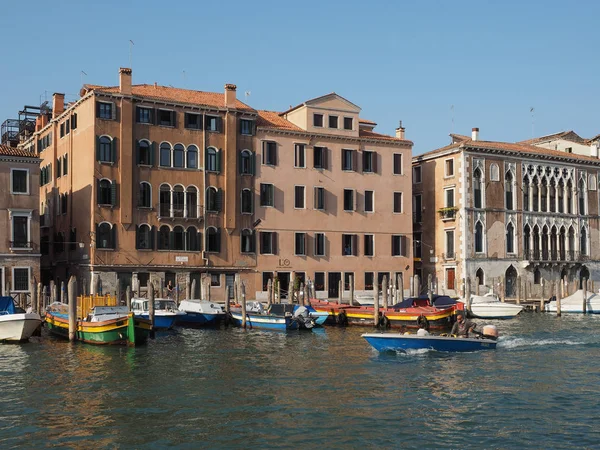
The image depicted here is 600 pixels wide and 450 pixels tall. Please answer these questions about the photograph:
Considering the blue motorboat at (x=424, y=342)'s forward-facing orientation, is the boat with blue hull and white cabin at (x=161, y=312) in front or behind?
in front

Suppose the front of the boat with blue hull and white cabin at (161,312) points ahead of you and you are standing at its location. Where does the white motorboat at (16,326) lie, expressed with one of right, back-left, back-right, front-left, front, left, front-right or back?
right

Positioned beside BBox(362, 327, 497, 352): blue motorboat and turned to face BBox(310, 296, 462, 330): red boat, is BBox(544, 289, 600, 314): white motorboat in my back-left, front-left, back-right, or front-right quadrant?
front-right

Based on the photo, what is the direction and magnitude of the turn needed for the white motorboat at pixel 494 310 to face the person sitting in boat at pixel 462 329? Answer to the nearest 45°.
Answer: approximately 90° to its right

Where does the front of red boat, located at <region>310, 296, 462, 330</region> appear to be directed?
to the viewer's left

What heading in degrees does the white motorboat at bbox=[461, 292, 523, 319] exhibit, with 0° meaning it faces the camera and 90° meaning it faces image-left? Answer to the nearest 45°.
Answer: approximately 270°

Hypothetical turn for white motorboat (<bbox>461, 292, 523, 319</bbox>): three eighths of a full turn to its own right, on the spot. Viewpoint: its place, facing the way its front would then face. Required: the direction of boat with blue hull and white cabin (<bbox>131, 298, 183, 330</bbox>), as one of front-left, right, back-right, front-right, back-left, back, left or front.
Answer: front

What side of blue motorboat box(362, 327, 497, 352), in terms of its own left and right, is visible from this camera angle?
left

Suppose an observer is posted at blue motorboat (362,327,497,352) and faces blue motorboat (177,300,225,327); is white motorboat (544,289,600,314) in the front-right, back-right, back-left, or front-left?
front-right

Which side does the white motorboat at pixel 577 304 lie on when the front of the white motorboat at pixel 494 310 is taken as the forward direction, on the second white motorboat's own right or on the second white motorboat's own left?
on the second white motorboat's own left

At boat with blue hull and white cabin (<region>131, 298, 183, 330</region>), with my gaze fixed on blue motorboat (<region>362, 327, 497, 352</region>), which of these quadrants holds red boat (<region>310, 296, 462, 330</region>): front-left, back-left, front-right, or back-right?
front-left
